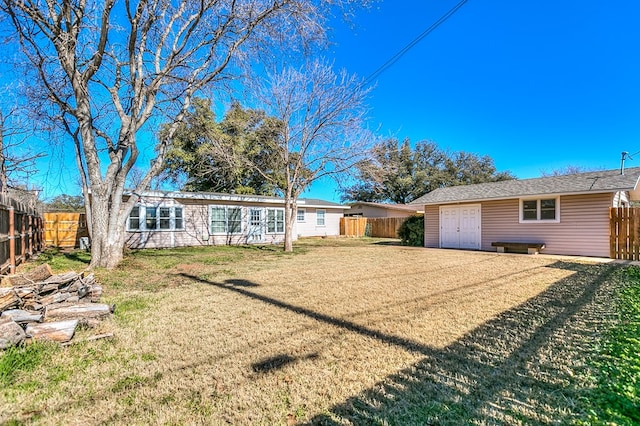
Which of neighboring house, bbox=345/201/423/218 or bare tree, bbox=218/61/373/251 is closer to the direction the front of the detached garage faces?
the bare tree

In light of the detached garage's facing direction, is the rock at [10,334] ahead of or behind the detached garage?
ahead

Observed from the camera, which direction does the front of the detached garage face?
facing the viewer and to the left of the viewer

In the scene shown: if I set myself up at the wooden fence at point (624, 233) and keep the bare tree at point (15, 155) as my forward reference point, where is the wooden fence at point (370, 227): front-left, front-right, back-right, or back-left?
front-right

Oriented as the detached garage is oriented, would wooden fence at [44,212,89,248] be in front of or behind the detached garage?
in front

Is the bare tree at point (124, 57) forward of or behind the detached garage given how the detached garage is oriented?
forward

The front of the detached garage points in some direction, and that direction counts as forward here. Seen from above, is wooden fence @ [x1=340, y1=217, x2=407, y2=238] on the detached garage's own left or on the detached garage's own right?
on the detached garage's own right

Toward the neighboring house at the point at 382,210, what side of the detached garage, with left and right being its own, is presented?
right
